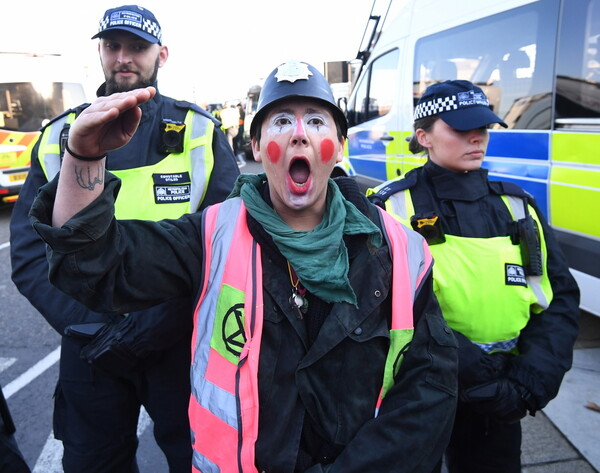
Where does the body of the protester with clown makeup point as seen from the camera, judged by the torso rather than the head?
toward the camera

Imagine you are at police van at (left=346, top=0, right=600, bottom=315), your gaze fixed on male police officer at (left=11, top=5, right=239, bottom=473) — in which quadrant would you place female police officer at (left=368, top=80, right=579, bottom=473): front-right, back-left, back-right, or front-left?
front-left

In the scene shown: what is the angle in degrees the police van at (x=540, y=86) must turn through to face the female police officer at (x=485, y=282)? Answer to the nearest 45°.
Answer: approximately 135° to its left

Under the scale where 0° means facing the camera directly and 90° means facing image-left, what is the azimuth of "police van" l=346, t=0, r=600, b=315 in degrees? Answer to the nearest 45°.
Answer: approximately 135°

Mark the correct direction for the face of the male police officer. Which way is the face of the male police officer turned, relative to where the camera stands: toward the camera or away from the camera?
toward the camera

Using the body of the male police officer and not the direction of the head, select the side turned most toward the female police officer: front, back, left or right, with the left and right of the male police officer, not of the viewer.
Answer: left

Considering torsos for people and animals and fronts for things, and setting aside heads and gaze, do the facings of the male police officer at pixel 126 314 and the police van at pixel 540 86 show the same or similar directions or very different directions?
very different directions

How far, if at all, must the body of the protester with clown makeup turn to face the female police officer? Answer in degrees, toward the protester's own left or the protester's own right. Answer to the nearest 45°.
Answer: approximately 135° to the protester's own left

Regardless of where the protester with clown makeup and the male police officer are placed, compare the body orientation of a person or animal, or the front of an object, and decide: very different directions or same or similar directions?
same or similar directions

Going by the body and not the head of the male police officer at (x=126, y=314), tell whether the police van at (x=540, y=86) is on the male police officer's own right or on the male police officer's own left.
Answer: on the male police officer's own left

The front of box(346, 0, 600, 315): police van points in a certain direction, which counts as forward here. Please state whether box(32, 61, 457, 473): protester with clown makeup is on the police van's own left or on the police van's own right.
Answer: on the police van's own left

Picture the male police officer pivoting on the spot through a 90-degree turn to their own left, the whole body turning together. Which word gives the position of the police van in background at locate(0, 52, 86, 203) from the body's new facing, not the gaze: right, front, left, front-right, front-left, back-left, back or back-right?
left

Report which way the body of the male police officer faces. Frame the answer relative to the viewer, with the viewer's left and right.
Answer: facing the viewer
